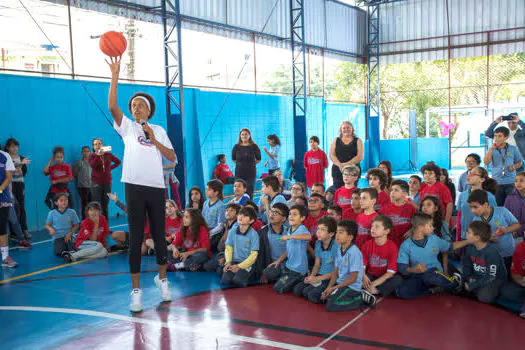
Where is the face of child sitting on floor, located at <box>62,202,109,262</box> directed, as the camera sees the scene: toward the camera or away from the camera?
toward the camera

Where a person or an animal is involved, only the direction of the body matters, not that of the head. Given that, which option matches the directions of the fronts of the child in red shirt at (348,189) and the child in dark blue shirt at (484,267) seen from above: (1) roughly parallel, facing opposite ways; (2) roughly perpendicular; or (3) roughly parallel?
roughly parallel

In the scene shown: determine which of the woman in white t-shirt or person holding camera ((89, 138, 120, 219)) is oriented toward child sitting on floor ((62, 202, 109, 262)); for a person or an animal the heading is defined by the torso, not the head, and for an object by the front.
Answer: the person holding camera

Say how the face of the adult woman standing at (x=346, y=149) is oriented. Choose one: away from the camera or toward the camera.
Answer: toward the camera

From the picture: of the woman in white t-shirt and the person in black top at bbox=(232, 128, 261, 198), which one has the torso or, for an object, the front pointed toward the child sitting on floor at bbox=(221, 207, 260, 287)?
the person in black top

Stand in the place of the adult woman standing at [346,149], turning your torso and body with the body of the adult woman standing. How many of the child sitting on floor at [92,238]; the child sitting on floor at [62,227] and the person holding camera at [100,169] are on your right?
3

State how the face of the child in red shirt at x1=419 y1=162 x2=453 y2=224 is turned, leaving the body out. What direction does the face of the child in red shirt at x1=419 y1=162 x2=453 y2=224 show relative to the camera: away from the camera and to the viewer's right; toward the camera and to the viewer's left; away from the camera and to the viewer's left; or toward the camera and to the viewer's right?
toward the camera and to the viewer's left

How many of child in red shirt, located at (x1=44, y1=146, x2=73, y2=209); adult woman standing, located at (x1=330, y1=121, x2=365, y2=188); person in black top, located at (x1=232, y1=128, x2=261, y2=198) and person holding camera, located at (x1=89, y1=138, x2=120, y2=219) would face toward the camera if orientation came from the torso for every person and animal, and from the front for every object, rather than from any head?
4

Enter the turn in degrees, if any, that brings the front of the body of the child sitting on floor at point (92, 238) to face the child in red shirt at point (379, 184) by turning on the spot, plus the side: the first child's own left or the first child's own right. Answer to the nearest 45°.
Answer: approximately 45° to the first child's own left

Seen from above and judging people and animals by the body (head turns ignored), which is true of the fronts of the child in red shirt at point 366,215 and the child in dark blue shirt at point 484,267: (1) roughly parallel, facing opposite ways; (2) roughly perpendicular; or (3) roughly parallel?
roughly parallel

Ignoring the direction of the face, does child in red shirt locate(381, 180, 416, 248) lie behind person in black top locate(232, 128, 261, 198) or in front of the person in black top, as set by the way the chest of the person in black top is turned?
in front

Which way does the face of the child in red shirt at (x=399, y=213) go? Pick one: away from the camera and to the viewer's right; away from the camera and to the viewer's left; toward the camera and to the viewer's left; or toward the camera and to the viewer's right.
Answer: toward the camera and to the viewer's left

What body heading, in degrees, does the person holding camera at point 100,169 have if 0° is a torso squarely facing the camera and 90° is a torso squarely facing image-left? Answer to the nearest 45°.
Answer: approximately 0°

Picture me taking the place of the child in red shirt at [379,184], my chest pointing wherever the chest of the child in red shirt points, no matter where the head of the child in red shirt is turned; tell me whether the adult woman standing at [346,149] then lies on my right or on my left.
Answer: on my right

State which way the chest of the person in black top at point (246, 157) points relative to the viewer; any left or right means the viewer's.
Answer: facing the viewer

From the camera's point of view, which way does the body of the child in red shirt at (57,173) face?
toward the camera

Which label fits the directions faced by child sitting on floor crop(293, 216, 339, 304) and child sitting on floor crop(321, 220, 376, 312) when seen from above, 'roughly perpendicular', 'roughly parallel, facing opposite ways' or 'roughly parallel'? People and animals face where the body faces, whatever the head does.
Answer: roughly parallel
